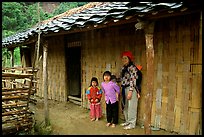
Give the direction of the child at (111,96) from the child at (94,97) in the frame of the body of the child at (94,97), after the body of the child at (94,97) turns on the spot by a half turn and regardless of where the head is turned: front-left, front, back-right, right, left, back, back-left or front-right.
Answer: back-right

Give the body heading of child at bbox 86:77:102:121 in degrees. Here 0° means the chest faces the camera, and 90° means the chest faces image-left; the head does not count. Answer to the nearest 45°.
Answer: approximately 0°

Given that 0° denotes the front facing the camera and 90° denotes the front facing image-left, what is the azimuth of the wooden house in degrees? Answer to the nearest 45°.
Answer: approximately 45°
